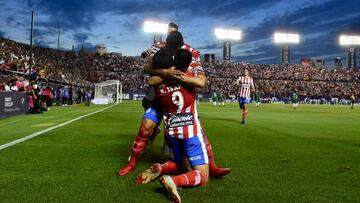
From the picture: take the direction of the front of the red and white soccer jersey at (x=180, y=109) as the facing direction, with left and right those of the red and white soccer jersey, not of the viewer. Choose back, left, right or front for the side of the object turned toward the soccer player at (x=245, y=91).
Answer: front

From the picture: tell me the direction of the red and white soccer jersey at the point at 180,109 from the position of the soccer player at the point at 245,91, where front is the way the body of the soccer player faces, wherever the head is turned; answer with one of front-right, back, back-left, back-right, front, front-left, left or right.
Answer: front

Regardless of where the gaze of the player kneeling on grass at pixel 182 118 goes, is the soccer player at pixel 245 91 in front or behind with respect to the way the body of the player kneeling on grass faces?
in front

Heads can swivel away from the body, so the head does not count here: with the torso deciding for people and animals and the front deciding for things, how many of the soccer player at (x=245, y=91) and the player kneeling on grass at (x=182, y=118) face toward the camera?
1

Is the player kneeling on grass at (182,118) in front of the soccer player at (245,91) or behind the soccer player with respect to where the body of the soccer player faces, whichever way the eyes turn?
in front

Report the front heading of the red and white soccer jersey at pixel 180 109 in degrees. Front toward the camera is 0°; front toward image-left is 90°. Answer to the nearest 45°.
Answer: approximately 180°

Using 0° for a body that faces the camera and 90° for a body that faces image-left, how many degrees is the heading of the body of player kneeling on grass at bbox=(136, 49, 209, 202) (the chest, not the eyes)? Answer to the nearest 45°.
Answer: approximately 225°

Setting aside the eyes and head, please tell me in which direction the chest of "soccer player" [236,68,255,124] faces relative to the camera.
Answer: toward the camera

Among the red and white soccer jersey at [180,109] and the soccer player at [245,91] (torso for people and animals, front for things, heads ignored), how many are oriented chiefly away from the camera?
1

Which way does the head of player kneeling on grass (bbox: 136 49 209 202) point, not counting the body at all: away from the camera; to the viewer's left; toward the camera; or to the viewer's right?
away from the camera
